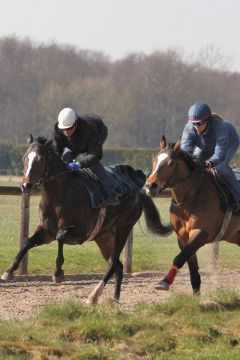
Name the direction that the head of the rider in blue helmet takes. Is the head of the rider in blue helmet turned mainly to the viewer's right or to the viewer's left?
to the viewer's left

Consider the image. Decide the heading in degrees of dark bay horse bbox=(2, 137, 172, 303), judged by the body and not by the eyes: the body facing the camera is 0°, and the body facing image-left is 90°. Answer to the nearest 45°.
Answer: approximately 45°

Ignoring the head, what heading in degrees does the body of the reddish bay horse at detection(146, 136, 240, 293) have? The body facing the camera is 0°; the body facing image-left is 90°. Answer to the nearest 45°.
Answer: approximately 45°

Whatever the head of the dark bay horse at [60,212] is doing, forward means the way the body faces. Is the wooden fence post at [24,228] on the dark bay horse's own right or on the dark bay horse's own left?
on the dark bay horse's own right
